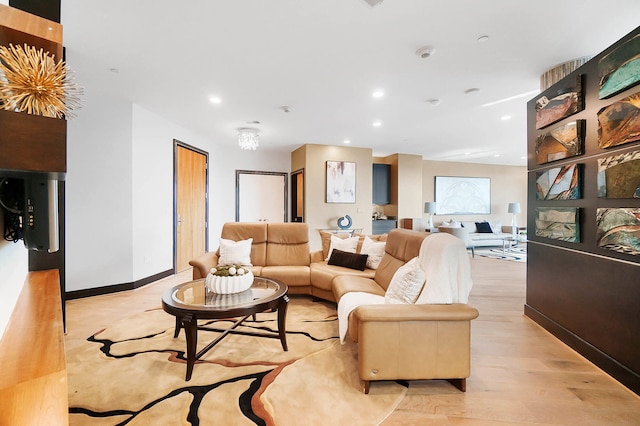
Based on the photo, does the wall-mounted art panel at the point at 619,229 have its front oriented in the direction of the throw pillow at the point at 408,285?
yes

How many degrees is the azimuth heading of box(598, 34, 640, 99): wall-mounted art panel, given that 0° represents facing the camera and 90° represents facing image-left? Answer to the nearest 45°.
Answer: approximately 45°

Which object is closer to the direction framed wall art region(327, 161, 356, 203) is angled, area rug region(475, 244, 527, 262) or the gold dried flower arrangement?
the gold dried flower arrangement

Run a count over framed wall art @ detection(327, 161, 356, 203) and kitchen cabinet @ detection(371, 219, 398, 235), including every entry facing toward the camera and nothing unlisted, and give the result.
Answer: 2

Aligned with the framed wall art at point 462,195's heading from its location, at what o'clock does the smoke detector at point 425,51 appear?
The smoke detector is roughly at 12 o'clock from the framed wall art.

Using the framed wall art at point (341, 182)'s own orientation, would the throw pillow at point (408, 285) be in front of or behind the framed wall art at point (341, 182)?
in front

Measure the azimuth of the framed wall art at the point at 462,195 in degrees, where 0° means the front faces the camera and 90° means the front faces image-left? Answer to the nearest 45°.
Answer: approximately 0°

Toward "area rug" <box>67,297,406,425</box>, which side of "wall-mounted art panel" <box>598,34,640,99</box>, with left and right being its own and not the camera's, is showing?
front

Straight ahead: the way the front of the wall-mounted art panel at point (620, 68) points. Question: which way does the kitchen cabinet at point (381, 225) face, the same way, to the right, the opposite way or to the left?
to the left

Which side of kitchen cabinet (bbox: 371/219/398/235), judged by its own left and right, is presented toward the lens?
front

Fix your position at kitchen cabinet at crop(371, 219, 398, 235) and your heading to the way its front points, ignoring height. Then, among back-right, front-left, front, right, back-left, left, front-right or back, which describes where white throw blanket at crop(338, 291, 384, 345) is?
front

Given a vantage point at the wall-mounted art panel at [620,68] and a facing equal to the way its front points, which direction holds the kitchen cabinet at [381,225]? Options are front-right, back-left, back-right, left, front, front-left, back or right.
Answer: right

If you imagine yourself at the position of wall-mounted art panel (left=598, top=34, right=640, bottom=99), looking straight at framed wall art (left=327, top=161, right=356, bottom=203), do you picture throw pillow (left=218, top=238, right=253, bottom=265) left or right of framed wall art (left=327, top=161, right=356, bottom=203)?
left

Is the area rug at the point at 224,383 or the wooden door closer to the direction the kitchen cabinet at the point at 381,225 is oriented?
the area rug

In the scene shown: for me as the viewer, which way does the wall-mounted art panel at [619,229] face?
facing the viewer and to the left of the viewer
